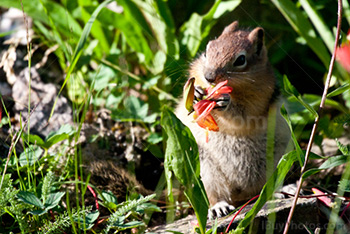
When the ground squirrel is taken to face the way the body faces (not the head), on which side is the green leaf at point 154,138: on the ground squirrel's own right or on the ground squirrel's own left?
on the ground squirrel's own right

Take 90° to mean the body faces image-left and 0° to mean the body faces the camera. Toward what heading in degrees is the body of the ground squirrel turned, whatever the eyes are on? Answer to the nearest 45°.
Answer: approximately 45°

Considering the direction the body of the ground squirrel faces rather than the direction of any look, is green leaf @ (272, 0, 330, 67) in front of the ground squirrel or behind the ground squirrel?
behind

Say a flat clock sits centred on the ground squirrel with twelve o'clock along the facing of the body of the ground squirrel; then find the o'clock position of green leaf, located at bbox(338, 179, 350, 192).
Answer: The green leaf is roughly at 10 o'clock from the ground squirrel.

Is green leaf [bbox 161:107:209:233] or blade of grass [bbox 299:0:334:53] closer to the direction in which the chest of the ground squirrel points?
the green leaf

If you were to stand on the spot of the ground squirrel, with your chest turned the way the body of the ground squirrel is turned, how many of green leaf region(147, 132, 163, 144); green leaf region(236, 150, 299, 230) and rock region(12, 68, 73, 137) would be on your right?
2

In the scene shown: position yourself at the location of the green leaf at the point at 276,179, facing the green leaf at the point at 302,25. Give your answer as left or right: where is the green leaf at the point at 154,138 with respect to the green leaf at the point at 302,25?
left

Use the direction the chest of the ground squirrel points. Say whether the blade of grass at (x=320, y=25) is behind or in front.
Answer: behind

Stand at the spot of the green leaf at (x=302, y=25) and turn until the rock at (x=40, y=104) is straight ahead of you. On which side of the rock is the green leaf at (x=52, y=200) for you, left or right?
left
